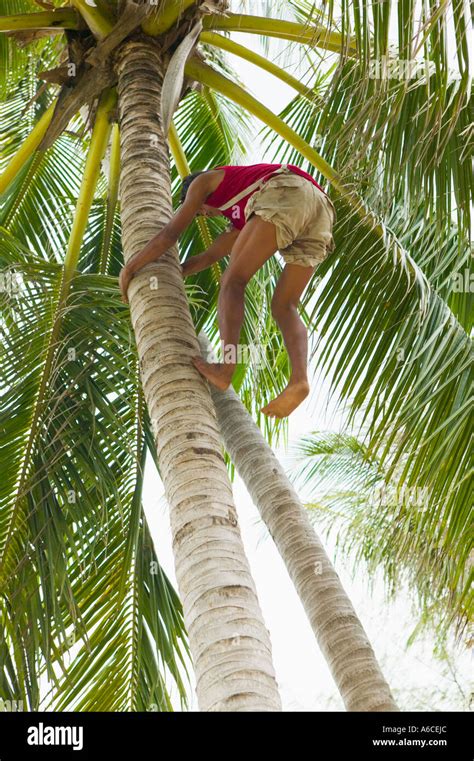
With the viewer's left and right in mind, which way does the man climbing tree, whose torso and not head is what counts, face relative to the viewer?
facing to the left of the viewer
